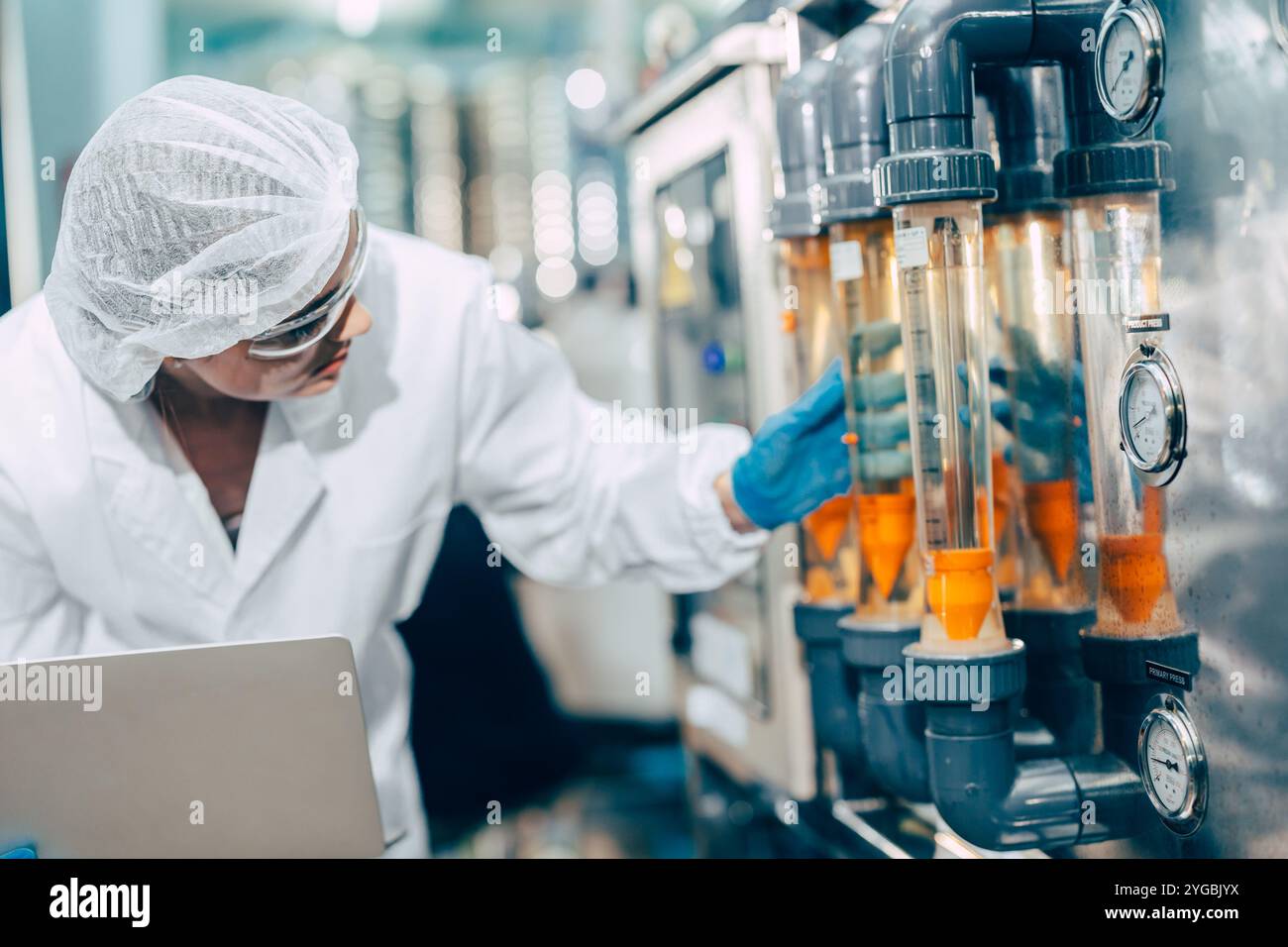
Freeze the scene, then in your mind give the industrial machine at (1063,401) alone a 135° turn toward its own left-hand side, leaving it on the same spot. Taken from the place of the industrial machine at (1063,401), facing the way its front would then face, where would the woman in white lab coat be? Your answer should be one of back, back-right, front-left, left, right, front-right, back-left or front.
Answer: back

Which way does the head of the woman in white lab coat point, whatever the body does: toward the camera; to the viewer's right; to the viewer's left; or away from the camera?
to the viewer's right

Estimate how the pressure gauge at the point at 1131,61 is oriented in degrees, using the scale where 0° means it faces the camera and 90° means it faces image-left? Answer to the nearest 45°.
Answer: approximately 45°

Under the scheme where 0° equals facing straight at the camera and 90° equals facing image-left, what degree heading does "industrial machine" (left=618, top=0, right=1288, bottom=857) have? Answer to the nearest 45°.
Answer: approximately 45°
